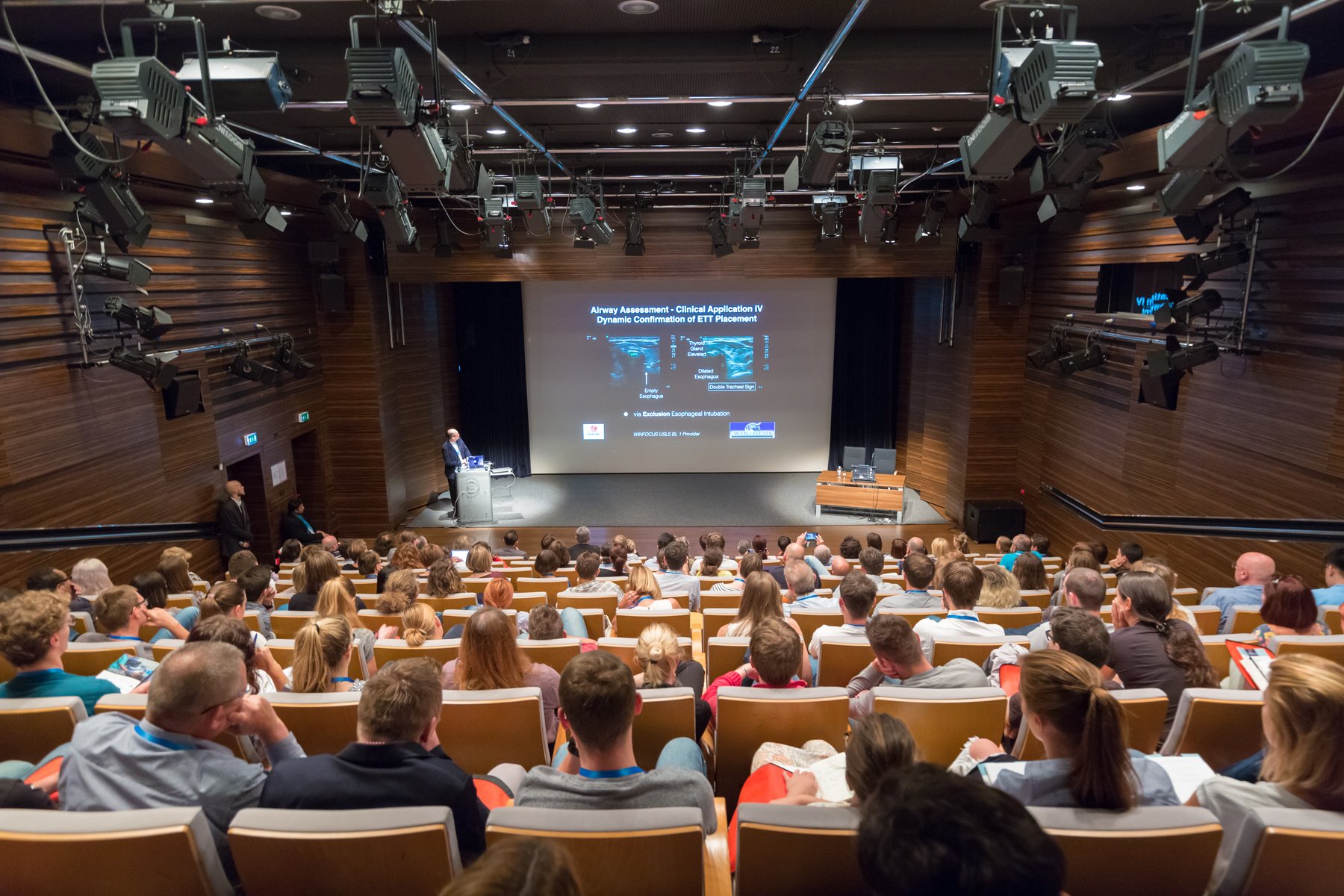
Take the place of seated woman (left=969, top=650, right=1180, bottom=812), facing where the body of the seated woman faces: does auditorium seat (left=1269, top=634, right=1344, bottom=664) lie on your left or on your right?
on your right

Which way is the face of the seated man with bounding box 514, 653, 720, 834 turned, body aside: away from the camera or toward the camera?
away from the camera

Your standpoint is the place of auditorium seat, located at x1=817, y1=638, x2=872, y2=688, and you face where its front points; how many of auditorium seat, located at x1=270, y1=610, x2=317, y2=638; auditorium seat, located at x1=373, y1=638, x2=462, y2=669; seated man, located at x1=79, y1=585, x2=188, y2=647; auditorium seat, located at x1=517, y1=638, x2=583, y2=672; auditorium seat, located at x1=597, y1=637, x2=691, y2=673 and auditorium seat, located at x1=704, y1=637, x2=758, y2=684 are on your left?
6

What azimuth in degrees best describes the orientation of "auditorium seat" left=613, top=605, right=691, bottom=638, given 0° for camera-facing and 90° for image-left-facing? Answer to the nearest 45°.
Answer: approximately 180°

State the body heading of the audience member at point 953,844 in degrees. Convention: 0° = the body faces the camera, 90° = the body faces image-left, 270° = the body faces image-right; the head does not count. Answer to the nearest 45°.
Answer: approximately 180°

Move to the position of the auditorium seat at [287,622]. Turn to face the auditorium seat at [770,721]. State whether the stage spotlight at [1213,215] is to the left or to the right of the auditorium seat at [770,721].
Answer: left

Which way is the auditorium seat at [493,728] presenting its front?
away from the camera

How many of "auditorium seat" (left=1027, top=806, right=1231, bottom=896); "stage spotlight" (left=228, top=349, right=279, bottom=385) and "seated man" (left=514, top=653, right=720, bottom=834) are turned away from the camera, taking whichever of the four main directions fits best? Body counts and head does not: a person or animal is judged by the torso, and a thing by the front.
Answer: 2

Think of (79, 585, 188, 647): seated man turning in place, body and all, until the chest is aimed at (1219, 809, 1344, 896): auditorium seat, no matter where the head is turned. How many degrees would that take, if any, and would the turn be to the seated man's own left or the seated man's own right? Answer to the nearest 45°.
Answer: approximately 90° to the seated man's own right

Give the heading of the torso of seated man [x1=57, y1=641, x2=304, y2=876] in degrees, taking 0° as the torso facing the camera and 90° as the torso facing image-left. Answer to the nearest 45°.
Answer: approximately 225°

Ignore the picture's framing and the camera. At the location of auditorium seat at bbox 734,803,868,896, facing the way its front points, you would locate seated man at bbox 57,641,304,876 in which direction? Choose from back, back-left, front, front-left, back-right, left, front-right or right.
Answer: left

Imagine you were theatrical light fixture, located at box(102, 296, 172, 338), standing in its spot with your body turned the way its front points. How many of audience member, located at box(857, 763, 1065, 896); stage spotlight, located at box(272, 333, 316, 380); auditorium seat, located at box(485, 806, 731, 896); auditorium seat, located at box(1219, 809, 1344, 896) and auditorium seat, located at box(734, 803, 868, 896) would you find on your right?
4

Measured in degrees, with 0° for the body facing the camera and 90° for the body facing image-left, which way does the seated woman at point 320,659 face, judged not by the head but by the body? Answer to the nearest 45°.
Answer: approximately 225°

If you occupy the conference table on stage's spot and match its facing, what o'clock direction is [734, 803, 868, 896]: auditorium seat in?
The auditorium seat is roughly at 12 o'clock from the conference table on stage.

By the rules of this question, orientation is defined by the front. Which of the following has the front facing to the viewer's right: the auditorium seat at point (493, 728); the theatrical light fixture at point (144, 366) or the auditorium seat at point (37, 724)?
the theatrical light fixture
